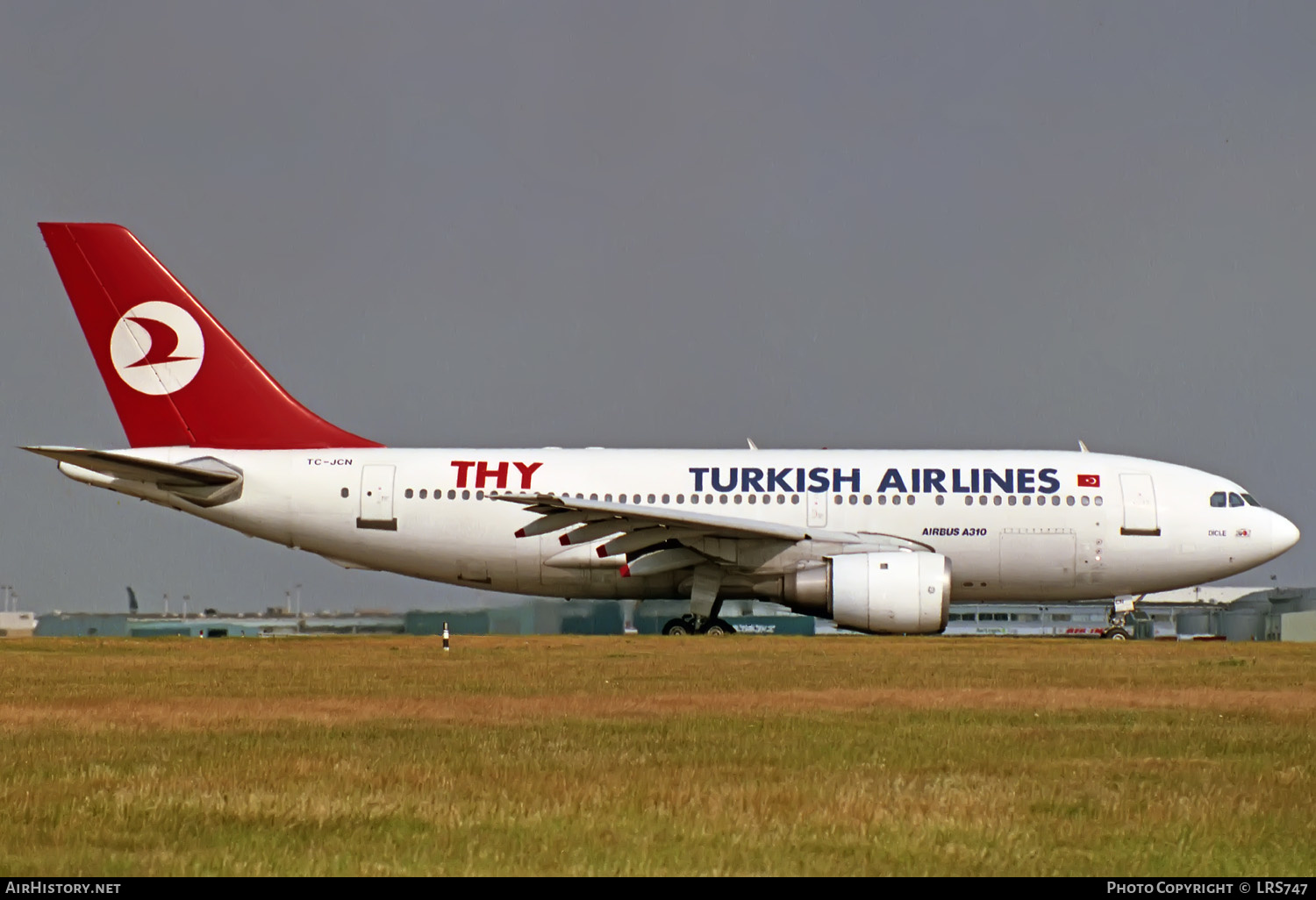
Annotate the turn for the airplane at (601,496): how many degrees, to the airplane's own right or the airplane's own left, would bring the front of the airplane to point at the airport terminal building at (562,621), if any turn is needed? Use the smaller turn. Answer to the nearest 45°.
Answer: approximately 90° to the airplane's own left

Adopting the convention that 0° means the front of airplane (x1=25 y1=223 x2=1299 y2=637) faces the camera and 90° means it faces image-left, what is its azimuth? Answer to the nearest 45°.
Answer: approximately 270°
